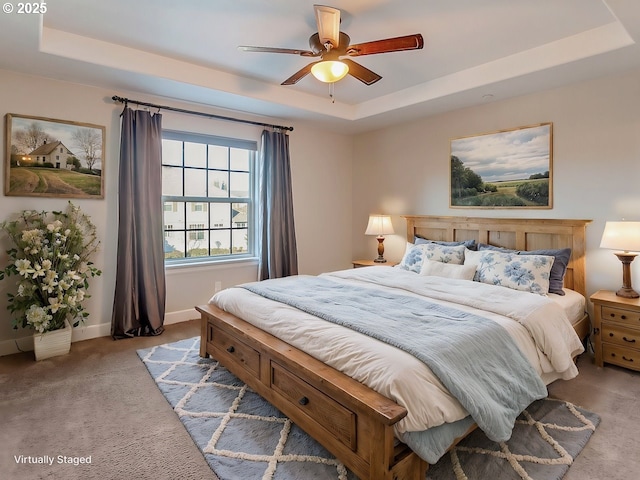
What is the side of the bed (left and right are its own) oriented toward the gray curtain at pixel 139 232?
right

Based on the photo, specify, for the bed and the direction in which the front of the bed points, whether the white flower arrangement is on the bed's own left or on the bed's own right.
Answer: on the bed's own right

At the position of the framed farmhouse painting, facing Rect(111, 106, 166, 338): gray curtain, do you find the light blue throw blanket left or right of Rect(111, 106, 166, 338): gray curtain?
right

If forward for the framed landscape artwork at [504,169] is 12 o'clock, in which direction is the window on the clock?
The window is roughly at 1 o'clock from the framed landscape artwork.

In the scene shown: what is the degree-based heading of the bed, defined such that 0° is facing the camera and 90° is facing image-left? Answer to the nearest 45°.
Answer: approximately 45°

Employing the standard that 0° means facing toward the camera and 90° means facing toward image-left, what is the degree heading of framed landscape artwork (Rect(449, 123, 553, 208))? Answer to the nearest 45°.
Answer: approximately 45°

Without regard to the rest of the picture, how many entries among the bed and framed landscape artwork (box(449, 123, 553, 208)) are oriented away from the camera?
0

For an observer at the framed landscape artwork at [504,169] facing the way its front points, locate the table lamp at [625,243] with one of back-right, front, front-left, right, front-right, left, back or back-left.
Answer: left
